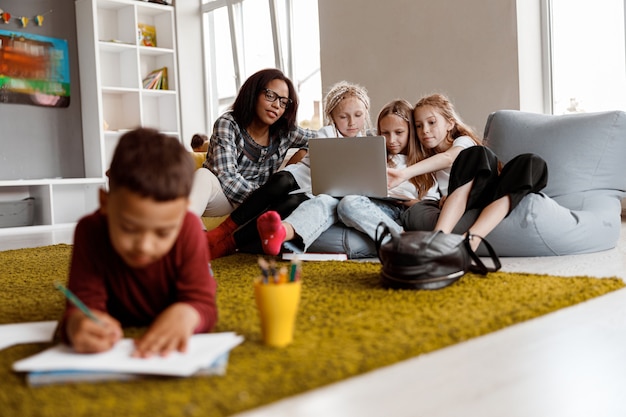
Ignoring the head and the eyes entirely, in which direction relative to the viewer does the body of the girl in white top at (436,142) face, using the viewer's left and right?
facing the viewer and to the left of the viewer

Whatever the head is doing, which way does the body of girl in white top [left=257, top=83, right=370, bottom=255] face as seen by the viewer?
toward the camera

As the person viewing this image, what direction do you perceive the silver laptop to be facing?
facing away from the viewer

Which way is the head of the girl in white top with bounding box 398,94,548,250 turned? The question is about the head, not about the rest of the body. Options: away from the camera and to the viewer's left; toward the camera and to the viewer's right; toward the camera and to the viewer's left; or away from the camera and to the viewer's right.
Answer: toward the camera and to the viewer's left

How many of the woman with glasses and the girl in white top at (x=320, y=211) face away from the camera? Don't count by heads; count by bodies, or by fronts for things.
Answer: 0

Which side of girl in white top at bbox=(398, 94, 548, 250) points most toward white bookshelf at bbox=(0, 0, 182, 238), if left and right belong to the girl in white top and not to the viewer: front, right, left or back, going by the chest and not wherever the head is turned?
right

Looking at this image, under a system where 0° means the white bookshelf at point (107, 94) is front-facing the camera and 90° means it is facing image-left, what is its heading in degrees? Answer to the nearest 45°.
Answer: approximately 315°

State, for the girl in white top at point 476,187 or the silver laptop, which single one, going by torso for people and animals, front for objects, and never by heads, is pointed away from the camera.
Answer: the silver laptop

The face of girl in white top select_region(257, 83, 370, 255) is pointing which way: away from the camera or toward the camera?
toward the camera

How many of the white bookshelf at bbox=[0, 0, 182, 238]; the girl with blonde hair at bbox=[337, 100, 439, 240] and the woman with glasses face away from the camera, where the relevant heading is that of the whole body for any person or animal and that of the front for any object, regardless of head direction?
0

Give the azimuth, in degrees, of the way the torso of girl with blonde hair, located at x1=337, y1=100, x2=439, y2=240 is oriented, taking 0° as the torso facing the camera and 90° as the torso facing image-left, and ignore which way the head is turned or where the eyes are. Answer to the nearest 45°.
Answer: approximately 45°
